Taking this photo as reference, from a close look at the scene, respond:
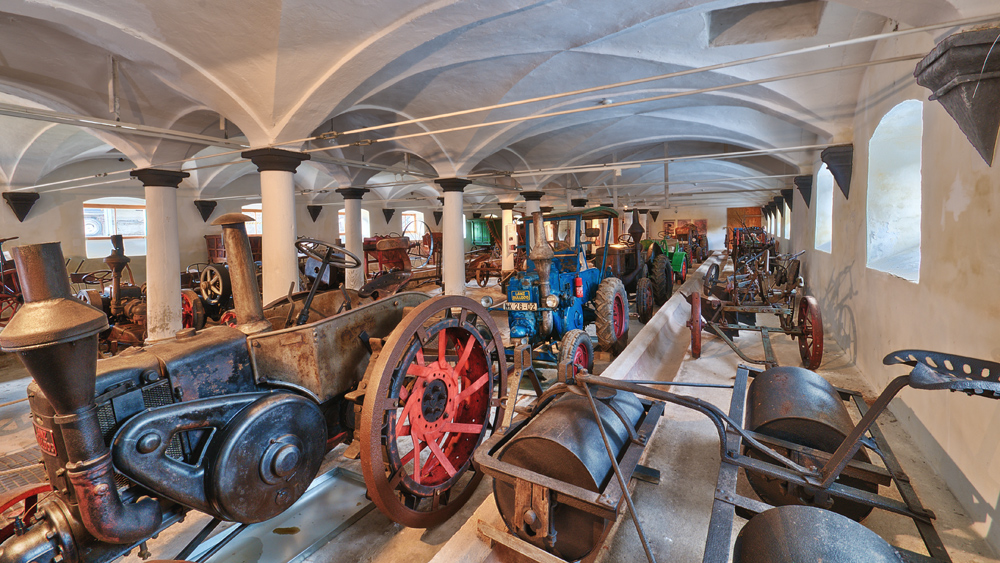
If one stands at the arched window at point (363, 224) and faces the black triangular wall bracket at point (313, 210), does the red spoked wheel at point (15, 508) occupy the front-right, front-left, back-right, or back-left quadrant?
front-left

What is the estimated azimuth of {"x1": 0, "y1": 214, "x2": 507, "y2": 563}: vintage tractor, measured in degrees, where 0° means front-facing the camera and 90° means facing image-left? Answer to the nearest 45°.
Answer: approximately 45°

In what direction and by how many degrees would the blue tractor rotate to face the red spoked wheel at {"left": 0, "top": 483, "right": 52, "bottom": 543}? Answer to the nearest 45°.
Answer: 0° — it already faces it

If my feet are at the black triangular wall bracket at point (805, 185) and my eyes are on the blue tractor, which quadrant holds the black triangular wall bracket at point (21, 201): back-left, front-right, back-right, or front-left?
front-right

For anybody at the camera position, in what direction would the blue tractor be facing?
facing the viewer and to the left of the viewer

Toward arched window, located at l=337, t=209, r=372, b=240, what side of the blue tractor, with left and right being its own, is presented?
right

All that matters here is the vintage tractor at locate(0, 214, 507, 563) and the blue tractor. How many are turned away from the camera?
0

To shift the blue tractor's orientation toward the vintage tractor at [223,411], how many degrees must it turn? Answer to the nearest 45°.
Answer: approximately 45° to its left

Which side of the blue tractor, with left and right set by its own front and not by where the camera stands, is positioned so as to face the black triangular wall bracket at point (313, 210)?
right
